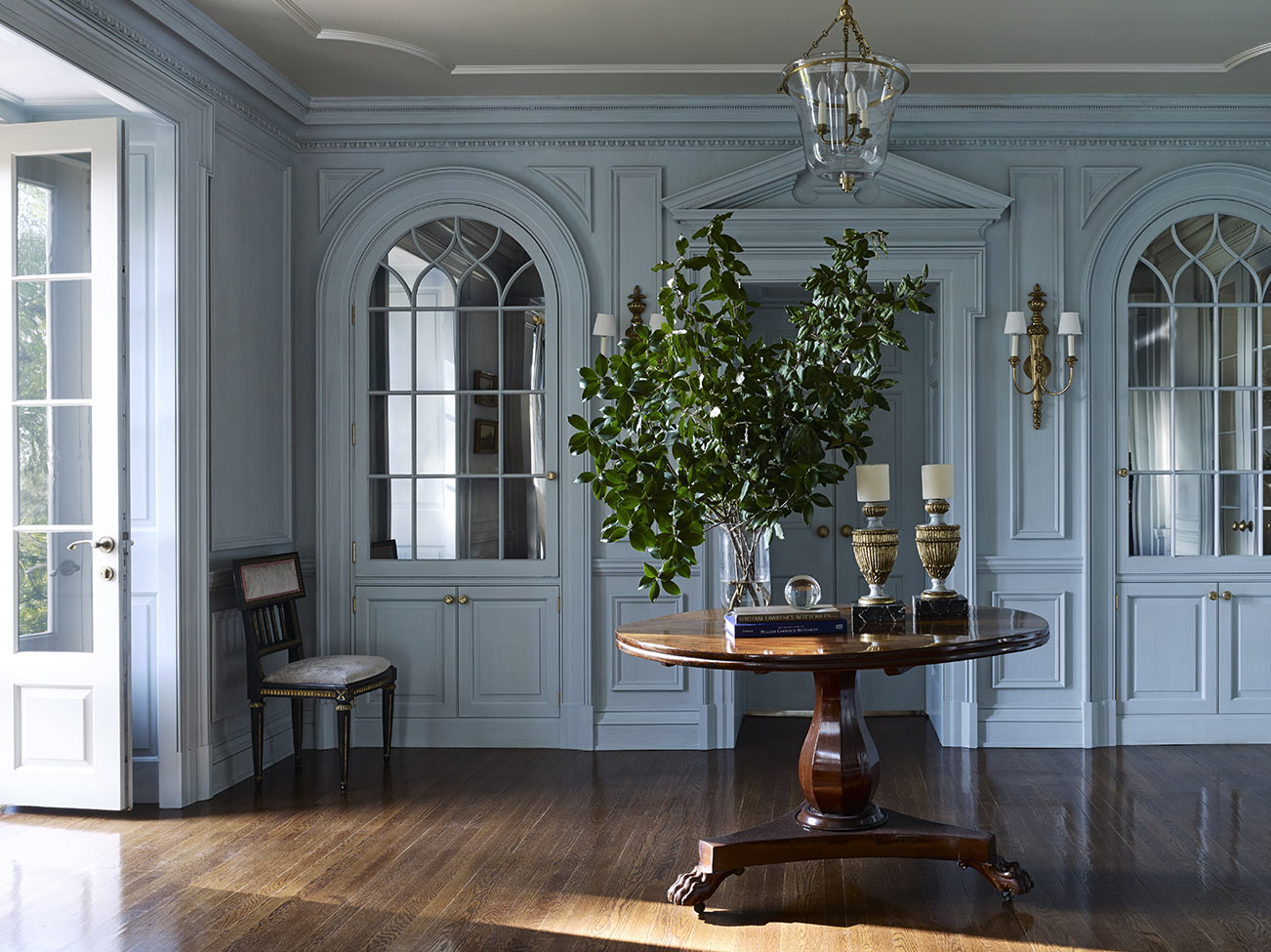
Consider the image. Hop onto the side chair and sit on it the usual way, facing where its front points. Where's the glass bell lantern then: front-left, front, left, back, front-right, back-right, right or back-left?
front

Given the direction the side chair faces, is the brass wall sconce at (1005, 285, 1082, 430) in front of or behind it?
in front

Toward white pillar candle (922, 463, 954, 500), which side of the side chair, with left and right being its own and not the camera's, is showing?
front

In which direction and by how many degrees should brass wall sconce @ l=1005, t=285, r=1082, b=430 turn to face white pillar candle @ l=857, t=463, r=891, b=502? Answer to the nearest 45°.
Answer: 0° — it already faces it

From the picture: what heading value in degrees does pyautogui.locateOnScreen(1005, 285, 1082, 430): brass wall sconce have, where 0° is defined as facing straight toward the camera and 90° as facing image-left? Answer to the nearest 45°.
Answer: approximately 0°

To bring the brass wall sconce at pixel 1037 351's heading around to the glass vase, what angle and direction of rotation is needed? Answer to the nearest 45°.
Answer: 0° — it already faces it

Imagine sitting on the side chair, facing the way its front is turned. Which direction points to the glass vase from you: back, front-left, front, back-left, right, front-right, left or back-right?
front

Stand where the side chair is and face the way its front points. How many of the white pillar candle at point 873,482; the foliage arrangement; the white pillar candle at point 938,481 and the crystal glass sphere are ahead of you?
4

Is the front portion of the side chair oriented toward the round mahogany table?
yes

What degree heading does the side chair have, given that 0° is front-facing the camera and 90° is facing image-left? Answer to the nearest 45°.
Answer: approximately 315°

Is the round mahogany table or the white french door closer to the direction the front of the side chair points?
the round mahogany table

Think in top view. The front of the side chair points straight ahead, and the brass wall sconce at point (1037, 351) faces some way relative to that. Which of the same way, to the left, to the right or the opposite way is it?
to the right

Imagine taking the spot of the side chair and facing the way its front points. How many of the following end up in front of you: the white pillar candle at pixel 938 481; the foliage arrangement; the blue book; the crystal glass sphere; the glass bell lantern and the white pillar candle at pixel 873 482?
6

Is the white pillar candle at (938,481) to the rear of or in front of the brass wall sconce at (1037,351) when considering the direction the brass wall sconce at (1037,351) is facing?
in front

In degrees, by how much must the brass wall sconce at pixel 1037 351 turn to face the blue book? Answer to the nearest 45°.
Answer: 0° — it already faces it

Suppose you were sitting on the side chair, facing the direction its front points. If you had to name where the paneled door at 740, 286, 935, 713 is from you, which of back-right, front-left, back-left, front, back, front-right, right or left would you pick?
front-left

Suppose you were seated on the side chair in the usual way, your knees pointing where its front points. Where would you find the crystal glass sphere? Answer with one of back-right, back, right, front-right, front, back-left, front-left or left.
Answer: front

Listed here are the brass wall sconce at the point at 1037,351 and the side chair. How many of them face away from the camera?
0
